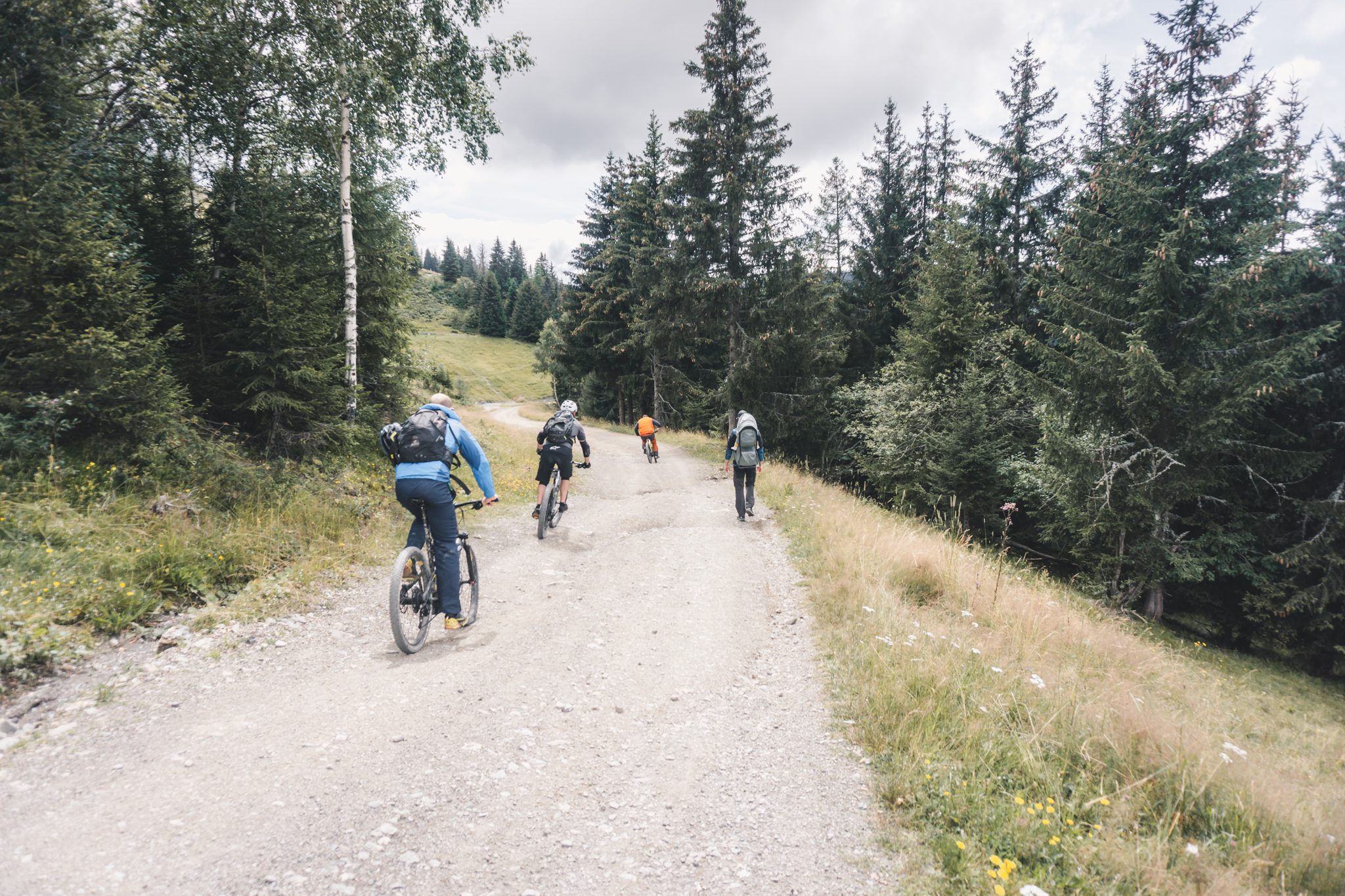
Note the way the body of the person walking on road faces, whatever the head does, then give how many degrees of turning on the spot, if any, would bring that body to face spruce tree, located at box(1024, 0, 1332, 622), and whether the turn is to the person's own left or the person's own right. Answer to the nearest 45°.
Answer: approximately 90° to the person's own right

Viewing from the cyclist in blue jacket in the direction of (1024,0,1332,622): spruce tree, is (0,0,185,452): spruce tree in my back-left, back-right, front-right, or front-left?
back-left

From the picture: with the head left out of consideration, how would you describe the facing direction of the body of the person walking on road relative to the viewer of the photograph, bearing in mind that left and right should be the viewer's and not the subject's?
facing away from the viewer

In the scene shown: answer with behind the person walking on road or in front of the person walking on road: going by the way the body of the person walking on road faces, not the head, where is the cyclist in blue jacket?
behind

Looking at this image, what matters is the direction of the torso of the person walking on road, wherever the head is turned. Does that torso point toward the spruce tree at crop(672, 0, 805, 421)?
yes

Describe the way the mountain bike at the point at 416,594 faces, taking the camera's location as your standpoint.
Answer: facing away from the viewer and to the right of the viewer

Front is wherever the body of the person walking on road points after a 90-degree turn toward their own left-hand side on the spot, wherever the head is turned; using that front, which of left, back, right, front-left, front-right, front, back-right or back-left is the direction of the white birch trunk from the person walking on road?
front

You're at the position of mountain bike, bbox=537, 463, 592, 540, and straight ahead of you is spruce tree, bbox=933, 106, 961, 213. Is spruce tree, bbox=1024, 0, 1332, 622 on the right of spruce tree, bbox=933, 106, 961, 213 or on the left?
right
